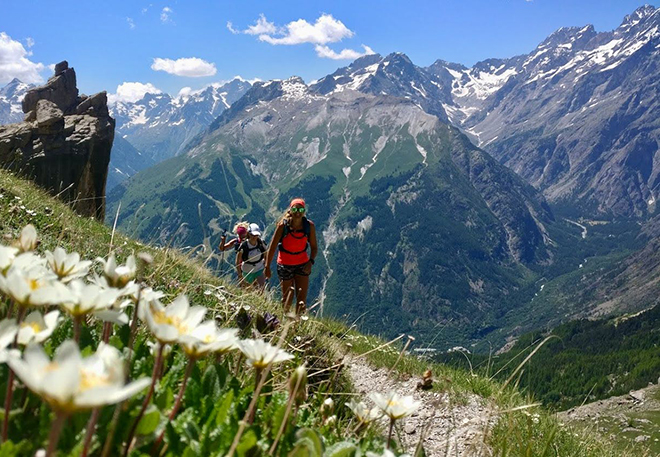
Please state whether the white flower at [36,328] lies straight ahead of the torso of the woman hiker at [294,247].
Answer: yes

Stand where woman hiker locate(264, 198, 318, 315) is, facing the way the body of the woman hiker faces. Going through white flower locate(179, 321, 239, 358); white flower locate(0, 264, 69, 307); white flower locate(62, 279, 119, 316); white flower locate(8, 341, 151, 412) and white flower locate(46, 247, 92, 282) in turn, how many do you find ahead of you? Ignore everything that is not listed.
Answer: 5

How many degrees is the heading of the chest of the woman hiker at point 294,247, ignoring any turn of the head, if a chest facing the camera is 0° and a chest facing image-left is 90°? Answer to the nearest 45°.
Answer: approximately 0°

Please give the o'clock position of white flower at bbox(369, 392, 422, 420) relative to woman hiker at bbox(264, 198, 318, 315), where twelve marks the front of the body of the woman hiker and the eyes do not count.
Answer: The white flower is roughly at 12 o'clock from the woman hiker.

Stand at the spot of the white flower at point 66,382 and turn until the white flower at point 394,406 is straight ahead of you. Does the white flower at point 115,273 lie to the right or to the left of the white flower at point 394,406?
left

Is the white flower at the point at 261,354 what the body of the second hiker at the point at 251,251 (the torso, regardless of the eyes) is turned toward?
yes

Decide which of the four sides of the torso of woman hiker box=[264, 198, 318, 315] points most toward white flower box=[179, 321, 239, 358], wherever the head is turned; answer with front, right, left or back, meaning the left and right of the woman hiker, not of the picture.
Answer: front

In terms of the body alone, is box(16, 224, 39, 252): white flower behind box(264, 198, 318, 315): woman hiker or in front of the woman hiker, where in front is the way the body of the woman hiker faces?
in front

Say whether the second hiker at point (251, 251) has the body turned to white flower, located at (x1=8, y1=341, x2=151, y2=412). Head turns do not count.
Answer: yes

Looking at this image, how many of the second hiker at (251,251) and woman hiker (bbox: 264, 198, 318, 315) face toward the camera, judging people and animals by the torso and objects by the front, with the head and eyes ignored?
2

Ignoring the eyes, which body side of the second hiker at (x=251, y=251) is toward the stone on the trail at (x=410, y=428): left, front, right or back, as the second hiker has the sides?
front

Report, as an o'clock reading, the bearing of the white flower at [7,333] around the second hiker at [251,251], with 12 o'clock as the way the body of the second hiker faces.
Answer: The white flower is roughly at 12 o'clock from the second hiker.

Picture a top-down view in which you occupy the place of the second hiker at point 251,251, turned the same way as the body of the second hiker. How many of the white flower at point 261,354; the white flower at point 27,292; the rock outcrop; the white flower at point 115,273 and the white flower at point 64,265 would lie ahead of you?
4
